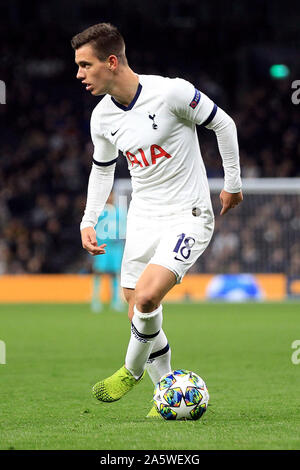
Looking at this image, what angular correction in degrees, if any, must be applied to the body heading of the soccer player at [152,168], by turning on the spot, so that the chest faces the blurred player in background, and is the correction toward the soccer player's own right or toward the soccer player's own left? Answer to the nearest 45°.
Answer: approximately 135° to the soccer player's own right

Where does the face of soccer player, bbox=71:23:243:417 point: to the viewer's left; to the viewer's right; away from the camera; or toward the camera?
to the viewer's left

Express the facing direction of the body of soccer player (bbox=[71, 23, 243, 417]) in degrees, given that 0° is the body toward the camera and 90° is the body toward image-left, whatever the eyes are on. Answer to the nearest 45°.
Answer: approximately 45°
